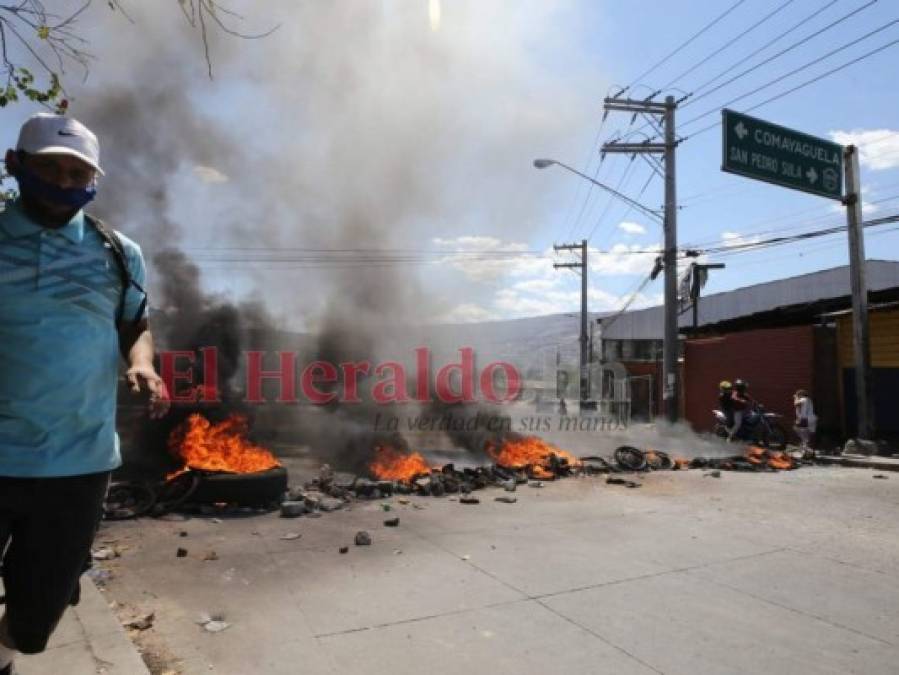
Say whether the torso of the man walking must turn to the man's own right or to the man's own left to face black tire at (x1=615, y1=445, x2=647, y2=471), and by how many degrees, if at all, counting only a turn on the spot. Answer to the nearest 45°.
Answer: approximately 135° to the man's own left

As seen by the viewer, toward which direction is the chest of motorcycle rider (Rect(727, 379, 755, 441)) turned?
to the viewer's right

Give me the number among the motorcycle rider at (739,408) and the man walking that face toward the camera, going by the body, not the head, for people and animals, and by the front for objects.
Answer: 1

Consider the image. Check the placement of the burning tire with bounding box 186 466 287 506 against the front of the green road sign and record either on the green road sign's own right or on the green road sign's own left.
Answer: on the green road sign's own right

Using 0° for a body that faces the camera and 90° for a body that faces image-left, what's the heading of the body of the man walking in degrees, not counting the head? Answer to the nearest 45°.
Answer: approximately 0°

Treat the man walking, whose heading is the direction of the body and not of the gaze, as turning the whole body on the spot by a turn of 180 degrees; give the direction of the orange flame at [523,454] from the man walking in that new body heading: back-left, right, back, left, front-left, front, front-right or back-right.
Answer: front-right

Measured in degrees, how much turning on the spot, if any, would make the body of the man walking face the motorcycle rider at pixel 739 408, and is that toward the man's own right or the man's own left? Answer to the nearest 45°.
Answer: approximately 135° to the man's own left

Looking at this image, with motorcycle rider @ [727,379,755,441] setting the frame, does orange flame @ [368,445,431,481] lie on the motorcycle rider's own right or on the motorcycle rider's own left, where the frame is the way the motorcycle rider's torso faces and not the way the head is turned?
on the motorcycle rider's own right

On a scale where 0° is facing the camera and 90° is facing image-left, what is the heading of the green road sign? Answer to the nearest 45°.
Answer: approximately 315°

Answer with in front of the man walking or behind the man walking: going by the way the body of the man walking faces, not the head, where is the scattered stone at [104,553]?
behind
